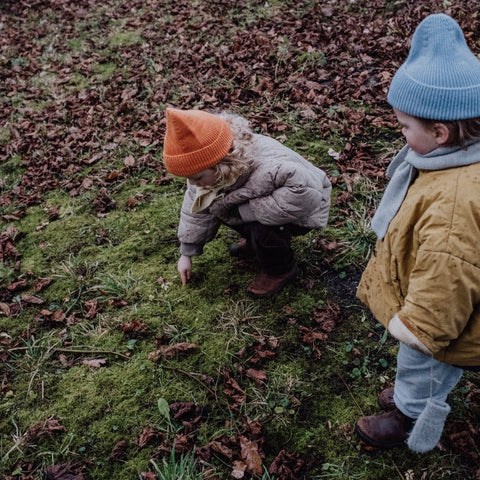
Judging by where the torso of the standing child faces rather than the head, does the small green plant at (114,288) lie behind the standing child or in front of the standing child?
in front

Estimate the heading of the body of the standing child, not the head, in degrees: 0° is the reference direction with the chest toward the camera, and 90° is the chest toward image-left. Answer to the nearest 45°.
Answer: approximately 90°

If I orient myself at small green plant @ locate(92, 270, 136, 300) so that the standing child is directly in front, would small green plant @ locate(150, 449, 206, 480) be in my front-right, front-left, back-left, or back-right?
front-right
